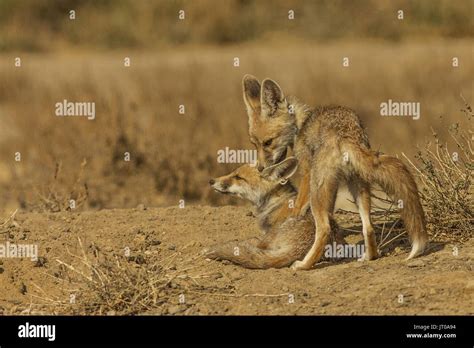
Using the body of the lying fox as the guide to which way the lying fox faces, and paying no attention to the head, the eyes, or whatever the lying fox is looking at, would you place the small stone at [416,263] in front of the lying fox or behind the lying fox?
behind

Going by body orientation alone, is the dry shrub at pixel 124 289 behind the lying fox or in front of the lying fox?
in front

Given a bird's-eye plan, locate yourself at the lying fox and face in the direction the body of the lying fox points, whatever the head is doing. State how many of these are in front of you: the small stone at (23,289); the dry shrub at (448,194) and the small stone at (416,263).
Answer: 1

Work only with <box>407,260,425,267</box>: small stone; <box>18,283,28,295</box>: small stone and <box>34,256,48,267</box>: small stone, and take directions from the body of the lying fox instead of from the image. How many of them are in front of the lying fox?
2

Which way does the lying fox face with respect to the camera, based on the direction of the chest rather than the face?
to the viewer's left

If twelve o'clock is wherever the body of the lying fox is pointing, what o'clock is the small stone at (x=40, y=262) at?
The small stone is roughly at 12 o'clock from the lying fox.

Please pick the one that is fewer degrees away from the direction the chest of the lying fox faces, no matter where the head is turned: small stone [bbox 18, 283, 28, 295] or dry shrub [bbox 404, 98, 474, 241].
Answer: the small stone

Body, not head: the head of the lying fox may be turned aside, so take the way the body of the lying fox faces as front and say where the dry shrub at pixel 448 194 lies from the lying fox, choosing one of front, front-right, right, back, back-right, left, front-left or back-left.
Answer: back
